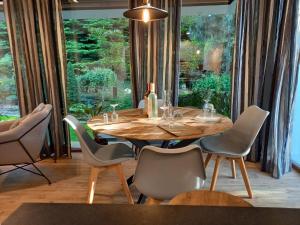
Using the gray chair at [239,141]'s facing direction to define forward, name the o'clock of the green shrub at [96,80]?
The green shrub is roughly at 1 o'clock from the gray chair.

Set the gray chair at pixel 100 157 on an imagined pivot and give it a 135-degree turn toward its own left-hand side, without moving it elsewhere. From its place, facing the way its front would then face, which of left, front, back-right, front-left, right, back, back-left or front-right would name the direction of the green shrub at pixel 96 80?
front-right

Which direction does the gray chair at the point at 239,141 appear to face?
to the viewer's left

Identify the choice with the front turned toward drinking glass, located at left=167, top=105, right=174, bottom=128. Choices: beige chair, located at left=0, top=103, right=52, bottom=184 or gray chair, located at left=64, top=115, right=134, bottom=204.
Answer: the gray chair

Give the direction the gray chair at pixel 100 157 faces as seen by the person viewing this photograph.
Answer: facing to the right of the viewer

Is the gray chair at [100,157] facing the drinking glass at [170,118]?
yes

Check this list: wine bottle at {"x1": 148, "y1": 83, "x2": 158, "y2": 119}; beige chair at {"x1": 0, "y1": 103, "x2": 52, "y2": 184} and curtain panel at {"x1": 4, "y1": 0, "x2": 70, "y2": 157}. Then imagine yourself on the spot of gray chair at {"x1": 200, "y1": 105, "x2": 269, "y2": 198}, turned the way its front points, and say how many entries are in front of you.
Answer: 3

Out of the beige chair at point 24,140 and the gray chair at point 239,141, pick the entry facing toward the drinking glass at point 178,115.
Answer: the gray chair
